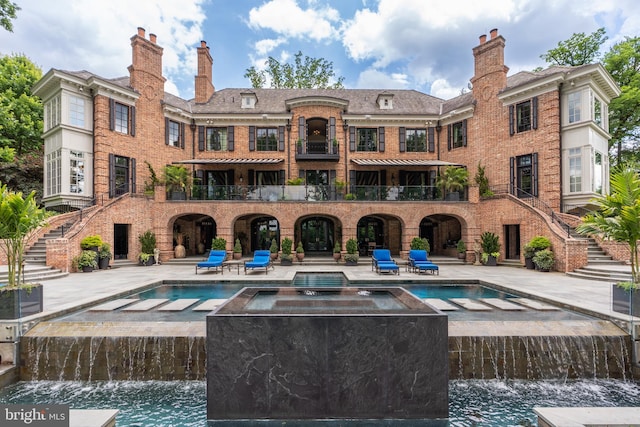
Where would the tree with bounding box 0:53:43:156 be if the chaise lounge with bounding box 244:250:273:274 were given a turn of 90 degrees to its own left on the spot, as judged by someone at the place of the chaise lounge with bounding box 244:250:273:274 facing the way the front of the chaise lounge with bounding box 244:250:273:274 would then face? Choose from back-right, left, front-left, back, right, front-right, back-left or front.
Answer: back

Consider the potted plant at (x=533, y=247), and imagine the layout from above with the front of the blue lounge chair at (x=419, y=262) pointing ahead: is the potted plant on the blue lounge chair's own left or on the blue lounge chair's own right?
on the blue lounge chair's own left

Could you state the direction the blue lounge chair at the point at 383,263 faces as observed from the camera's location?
facing the viewer and to the right of the viewer

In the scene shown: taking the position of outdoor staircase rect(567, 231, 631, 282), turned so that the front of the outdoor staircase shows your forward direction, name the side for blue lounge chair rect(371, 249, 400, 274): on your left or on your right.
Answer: on your right

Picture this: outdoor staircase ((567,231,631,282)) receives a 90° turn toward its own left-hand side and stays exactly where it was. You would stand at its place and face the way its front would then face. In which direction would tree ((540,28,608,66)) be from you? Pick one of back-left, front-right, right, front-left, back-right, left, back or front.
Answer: left

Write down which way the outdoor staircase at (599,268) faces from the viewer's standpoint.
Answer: facing the viewer

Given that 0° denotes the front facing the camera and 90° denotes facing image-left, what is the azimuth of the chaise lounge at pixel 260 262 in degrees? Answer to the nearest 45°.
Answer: approximately 45°

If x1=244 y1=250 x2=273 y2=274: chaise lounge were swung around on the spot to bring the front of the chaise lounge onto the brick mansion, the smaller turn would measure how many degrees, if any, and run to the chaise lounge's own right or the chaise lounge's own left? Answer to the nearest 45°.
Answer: approximately 180°

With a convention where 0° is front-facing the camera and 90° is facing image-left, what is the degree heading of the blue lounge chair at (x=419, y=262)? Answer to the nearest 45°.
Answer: approximately 315°
